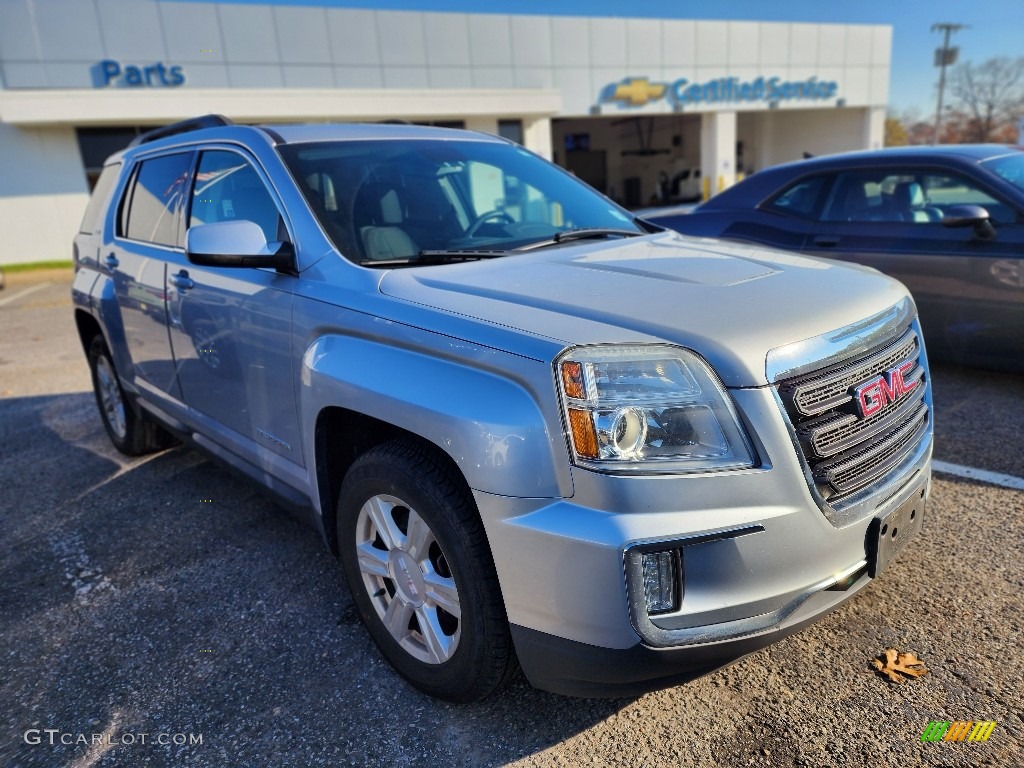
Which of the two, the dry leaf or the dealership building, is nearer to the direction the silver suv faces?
the dry leaf

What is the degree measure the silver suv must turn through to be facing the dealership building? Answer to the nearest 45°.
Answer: approximately 135° to its left

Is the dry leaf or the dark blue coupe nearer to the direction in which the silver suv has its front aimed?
the dry leaf

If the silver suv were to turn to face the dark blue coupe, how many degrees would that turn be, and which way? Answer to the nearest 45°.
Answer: approximately 90° to its left

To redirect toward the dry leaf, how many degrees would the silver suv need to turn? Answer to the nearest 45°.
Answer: approximately 45° to its left
